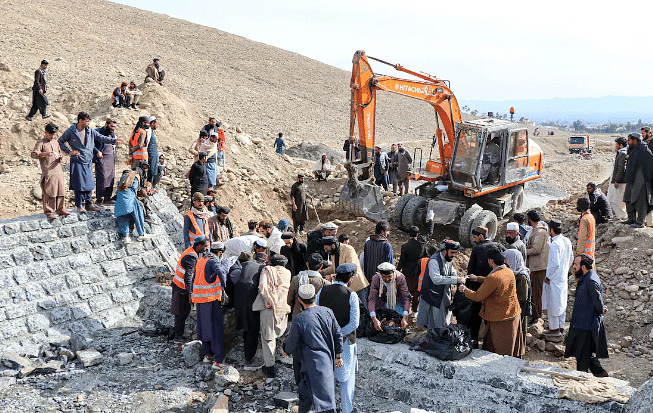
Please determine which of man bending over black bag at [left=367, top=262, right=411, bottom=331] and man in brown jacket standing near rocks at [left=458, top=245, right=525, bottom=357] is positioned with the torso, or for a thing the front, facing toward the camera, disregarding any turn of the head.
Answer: the man bending over black bag

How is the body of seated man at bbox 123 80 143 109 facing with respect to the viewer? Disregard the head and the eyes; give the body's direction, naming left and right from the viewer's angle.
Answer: facing the viewer

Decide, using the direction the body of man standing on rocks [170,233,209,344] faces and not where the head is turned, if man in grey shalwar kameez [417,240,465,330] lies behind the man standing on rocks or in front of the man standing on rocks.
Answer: in front

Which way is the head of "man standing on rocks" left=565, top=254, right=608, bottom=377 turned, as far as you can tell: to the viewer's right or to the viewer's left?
to the viewer's left

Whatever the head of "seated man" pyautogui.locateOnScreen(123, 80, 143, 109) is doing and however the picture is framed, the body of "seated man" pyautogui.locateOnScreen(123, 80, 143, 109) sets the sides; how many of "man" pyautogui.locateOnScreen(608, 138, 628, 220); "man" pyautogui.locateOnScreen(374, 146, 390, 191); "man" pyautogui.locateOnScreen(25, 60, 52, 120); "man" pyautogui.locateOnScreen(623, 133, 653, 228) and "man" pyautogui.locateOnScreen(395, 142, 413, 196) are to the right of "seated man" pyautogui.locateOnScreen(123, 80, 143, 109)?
1

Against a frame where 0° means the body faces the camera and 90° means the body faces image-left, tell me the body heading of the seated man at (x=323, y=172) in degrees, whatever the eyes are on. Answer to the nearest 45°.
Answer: approximately 0°

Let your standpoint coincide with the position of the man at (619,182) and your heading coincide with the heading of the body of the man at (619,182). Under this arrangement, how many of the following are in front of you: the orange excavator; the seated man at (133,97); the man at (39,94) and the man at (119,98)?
4

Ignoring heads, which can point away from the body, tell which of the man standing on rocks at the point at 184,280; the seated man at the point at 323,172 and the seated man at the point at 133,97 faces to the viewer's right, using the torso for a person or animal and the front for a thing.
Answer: the man standing on rocks

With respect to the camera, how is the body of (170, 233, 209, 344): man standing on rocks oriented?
to the viewer's right

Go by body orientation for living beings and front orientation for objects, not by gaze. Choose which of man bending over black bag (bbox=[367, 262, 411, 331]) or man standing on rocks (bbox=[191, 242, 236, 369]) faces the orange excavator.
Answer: the man standing on rocks

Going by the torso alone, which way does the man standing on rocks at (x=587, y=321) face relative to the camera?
to the viewer's left

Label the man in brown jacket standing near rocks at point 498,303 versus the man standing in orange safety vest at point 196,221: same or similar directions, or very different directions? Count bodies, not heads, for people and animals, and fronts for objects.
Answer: very different directions

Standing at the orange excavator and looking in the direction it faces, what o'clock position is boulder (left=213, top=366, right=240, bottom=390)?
The boulder is roughly at 11 o'clock from the orange excavator.

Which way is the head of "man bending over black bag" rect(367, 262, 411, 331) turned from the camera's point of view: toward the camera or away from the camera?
toward the camera

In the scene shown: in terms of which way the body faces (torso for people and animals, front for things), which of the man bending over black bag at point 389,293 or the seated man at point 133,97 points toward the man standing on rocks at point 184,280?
the seated man at point 133,97

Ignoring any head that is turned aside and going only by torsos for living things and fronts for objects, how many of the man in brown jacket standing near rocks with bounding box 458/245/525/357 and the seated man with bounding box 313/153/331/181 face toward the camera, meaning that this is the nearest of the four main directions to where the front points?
1

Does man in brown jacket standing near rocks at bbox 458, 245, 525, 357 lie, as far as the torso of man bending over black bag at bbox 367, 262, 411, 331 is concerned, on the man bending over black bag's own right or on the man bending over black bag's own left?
on the man bending over black bag's own left
